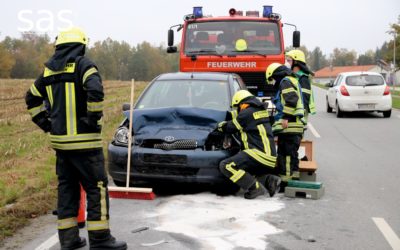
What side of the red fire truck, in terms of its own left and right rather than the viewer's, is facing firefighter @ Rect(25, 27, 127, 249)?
front

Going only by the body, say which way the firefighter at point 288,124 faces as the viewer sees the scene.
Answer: to the viewer's left

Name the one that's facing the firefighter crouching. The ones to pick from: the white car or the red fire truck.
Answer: the red fire truck

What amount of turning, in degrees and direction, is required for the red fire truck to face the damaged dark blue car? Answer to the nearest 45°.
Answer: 0° — it already faces it

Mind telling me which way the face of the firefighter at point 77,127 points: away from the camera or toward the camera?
away from the camera

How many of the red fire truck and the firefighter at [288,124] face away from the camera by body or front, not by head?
0

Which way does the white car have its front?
away from the camera

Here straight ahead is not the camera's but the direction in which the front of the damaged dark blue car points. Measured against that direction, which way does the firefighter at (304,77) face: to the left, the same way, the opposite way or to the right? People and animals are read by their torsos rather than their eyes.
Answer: to the right

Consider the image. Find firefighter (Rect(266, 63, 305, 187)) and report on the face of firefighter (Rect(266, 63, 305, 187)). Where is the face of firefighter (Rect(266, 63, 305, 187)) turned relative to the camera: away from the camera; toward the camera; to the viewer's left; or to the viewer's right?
to the viewer's left

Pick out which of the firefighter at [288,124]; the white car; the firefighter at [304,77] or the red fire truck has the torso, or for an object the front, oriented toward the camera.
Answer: the red fire truck

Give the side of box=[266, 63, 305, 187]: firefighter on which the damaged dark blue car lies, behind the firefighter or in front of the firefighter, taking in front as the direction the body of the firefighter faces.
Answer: in front
